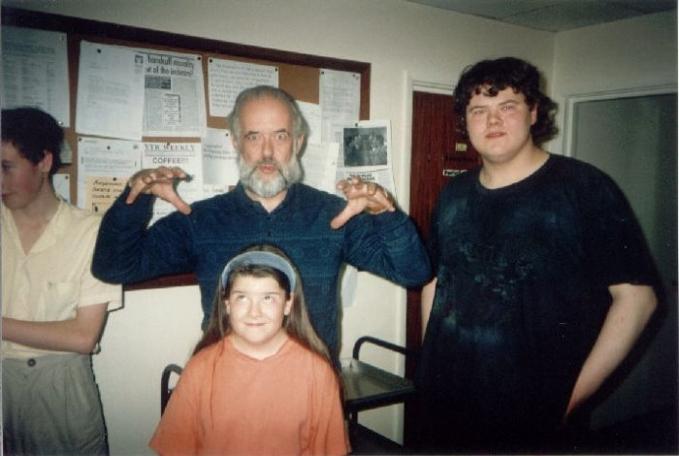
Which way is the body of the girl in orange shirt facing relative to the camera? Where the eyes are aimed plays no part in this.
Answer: toward the camera

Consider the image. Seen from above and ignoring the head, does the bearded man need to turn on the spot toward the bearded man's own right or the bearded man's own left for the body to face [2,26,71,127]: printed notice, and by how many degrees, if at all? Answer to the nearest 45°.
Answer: approximately 135° to the bearded man's own right

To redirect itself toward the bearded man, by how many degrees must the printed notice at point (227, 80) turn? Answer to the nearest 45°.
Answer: approximately 45° to its right

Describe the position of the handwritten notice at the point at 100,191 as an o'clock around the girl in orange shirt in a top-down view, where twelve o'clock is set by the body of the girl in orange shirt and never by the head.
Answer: The handwritten notice is roughly at 5 o'clock from the girl in orange shirt.

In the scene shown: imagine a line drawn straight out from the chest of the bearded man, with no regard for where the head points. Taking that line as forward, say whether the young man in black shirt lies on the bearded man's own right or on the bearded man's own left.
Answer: on the bearded man's own left

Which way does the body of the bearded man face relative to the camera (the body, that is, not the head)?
toward the camera

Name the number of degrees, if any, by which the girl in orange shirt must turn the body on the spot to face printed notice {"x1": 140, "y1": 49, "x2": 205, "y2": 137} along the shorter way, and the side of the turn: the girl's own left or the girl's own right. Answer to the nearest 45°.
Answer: approximately 180°

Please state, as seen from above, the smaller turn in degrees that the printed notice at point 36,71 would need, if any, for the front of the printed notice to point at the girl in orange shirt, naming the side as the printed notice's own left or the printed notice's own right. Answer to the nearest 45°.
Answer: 0° — it already faces them

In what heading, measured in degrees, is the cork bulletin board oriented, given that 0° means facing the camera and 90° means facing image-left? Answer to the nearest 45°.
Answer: approximately 315°

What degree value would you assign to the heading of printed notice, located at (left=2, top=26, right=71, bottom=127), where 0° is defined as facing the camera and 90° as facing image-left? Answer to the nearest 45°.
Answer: approximately 315°

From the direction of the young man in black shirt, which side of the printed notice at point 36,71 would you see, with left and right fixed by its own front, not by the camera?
front

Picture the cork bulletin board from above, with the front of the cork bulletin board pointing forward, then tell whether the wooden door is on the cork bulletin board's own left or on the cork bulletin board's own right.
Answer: on the cork bulletin board's own left

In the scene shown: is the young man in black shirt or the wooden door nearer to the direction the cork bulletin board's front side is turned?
the young man in black shirt

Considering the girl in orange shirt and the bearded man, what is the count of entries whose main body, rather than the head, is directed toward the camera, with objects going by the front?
2

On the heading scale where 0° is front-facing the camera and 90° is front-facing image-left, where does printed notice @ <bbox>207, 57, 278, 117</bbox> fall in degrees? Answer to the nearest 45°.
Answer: approximately 315°
